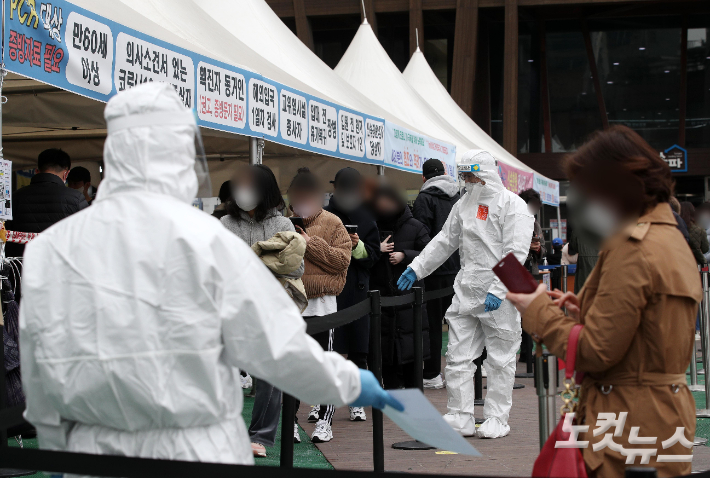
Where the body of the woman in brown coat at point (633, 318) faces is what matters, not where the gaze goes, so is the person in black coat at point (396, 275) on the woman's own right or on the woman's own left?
on the woman's own right

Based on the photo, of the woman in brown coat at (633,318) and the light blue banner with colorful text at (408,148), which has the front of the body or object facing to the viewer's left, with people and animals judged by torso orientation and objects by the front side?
the woman in brown coat

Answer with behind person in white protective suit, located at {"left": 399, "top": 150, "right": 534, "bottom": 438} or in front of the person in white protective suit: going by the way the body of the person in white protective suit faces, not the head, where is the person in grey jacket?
in front

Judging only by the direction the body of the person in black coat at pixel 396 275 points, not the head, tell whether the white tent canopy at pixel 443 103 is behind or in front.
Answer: behind

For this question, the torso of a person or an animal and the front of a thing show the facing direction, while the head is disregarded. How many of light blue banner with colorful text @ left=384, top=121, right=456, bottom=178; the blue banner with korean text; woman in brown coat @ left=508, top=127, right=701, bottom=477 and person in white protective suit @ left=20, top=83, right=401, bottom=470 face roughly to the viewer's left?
1

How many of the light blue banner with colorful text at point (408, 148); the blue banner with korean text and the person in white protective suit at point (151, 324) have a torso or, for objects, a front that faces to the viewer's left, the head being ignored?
0

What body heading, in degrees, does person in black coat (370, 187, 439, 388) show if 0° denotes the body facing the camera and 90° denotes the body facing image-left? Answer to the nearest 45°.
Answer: approximately 45°

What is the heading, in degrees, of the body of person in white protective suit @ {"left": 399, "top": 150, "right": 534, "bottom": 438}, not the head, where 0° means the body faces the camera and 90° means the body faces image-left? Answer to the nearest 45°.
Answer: approximately 45°

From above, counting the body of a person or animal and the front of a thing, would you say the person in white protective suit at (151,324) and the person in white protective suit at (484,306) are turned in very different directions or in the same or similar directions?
very different directions

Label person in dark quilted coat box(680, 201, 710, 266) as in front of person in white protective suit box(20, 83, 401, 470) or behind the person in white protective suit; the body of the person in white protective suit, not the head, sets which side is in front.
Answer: in front

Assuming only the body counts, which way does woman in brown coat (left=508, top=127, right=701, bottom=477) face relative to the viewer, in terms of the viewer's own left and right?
facing to the left of the viewer

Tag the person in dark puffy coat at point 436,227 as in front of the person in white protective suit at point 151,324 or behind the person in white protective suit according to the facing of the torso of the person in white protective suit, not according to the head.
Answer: in front

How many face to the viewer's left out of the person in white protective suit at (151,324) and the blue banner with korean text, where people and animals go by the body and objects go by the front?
0
